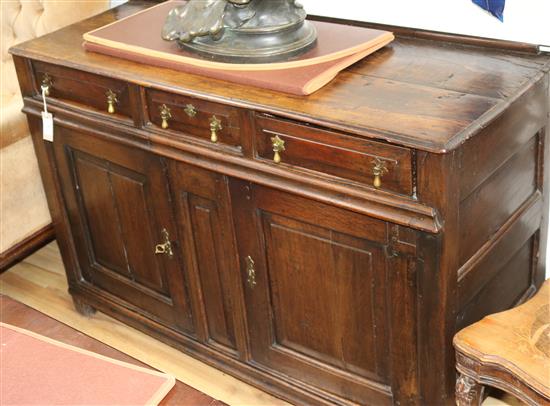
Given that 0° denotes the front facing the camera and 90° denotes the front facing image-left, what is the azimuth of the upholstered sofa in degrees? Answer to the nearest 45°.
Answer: approximately 315°

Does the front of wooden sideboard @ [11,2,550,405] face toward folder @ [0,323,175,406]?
yes

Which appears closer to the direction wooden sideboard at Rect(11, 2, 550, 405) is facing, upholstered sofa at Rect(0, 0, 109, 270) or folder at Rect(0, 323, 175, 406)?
the folder

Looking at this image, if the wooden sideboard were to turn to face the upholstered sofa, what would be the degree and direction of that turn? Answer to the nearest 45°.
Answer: approximately 90° to its right

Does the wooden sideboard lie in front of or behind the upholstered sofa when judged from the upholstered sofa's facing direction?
in front

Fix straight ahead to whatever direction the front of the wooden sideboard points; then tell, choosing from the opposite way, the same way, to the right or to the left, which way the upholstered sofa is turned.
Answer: to the left

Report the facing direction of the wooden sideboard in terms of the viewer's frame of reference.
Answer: facing the viewer and to the left of the viewer

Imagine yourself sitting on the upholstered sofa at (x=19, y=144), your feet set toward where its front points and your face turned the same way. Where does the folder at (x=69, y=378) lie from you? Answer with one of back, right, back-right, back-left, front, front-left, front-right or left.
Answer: front-right

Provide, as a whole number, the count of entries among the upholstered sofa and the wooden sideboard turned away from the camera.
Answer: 0
